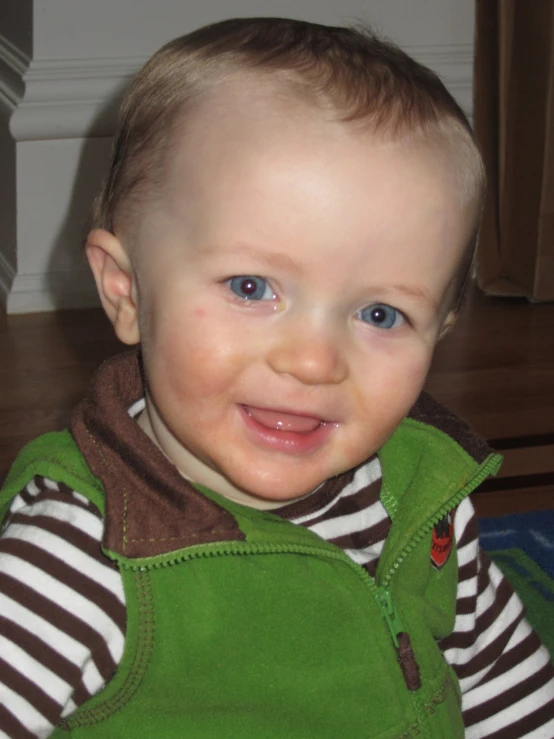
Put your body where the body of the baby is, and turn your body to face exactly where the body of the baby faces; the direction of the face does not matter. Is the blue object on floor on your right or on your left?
on your left

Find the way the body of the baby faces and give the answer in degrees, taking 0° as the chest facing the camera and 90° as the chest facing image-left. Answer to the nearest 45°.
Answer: approximately 315°
